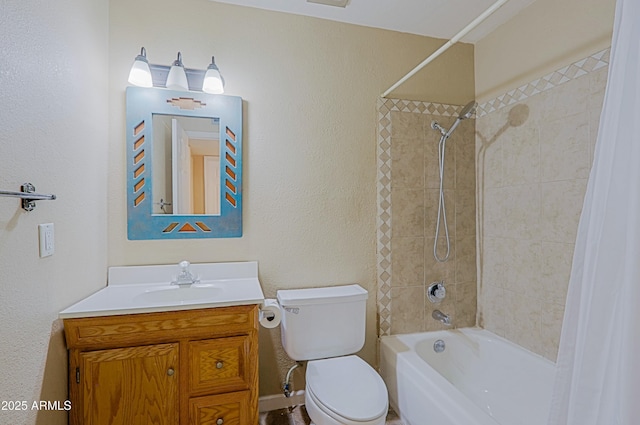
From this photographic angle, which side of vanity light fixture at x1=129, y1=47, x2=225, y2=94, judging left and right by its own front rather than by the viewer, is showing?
front

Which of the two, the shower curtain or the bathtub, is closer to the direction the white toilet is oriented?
the shower curtain

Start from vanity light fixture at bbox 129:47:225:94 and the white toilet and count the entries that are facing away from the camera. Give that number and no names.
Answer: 0

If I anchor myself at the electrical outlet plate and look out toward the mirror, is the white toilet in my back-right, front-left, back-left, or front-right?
front-right

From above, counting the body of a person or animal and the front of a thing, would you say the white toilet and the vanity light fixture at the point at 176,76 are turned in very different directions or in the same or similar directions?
same or similar directions

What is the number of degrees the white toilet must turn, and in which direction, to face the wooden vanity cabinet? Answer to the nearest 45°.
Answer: approximately 90° to its right

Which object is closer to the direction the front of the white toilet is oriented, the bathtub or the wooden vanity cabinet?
the bathtub

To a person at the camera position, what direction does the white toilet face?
facing the viewer and to the right of the viewer

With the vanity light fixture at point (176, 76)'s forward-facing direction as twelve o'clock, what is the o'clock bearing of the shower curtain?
The shower curtain is roughly at 11 o'clock from the vanity light fixture.
